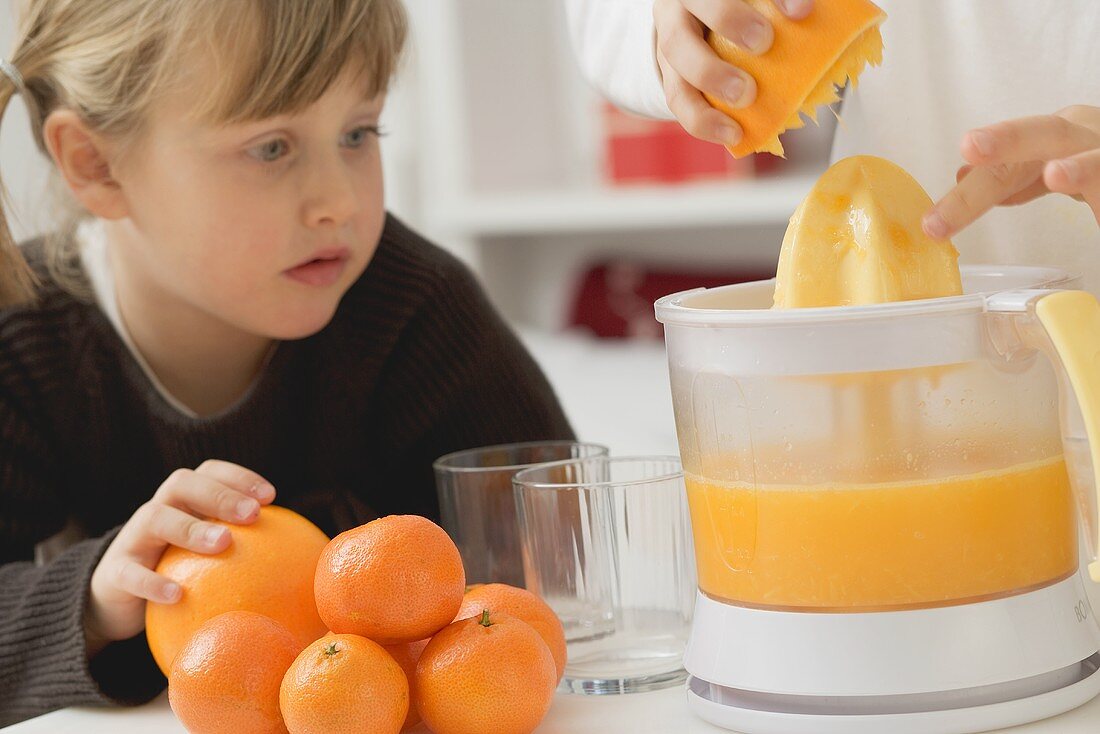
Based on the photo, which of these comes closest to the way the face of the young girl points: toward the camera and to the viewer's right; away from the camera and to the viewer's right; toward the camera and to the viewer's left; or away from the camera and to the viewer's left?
toward the camera and to the viewer's right

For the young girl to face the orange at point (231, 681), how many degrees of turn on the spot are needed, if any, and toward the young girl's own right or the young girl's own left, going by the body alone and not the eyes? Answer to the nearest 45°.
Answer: approximately 45° to the young girl's own right

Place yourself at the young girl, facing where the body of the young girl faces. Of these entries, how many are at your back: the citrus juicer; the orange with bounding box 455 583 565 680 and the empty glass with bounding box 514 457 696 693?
0

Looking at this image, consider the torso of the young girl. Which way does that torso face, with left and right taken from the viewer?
facing the viewer and to the right of the viewer

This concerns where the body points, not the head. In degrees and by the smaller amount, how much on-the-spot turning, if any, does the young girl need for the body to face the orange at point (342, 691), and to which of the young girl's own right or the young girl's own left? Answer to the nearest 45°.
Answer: approximately 45° to the young girl's own right

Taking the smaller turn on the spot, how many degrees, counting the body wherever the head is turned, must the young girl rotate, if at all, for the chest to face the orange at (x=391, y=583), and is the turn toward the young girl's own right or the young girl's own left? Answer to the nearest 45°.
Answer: approximately 45° to the young girl's own right

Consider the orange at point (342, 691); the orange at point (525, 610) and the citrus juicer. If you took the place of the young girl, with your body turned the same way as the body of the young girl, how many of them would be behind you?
0

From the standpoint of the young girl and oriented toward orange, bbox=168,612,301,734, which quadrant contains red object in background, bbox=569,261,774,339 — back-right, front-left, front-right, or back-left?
back-left

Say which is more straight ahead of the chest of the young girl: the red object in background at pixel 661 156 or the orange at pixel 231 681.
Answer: the orange

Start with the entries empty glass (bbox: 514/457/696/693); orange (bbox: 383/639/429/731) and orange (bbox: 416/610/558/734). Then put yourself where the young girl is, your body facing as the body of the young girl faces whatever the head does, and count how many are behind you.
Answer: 0

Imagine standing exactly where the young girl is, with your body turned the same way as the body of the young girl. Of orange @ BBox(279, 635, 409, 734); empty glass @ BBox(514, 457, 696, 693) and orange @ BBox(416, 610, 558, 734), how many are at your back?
0
